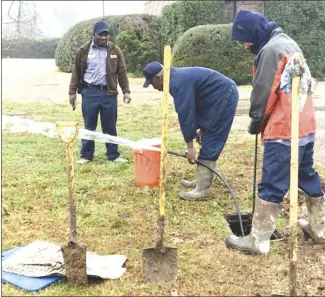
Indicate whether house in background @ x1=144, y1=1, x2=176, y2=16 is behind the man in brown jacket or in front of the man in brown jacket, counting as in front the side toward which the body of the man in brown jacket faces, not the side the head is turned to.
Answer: behind

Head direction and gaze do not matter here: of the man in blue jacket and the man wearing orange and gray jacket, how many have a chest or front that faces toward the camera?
0

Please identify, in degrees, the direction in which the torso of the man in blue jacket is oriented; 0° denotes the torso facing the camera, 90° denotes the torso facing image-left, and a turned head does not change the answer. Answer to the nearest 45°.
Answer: approximately 90°

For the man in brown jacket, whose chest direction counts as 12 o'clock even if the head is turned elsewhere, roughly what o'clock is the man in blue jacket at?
The man in blue jacket is roughly at 11 o'clock from the man in brown jacket.

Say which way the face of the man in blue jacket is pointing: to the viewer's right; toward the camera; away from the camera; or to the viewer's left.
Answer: to the viewer's left

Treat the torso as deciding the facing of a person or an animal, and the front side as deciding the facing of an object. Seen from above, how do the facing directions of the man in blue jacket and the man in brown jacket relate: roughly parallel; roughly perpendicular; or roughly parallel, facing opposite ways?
roughly perpendicular

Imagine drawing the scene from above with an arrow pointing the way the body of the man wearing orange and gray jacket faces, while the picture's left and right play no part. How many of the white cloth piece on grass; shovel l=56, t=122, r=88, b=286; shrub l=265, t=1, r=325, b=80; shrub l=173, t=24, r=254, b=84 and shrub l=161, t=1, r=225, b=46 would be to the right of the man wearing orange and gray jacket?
3

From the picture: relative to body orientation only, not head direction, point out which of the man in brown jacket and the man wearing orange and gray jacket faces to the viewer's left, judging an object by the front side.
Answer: the man wearing orange and gray jacket

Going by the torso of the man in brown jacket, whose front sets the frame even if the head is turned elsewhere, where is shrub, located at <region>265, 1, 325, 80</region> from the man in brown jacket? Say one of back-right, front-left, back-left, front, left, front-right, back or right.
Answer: back-left

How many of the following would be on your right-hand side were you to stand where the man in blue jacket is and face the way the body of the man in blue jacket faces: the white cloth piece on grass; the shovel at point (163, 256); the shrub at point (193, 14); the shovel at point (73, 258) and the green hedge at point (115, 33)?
2

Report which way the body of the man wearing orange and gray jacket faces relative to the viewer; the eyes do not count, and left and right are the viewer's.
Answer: facing to the left of the viewer

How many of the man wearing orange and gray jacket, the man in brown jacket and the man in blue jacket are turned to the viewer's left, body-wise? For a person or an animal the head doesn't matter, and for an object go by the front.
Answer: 2

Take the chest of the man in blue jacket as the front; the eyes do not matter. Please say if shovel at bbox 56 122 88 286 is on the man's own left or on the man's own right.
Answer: on the man's own left

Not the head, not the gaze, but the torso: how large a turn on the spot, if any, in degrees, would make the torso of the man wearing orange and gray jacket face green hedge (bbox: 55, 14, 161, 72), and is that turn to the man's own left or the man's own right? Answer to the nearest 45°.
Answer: approximately 90° to the man's own right

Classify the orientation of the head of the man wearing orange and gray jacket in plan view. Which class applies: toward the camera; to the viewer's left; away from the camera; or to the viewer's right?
to the viewer's left

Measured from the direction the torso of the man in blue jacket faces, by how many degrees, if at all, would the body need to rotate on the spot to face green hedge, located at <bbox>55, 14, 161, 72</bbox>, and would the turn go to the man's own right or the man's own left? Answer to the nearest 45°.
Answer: approximately 90° to the man's own right

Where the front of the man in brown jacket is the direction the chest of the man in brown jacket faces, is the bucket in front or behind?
in front
